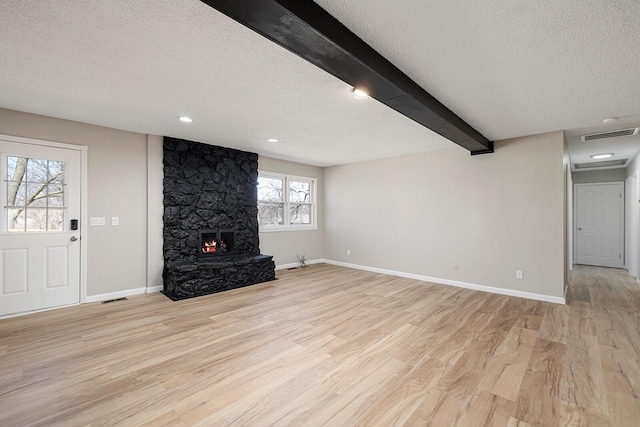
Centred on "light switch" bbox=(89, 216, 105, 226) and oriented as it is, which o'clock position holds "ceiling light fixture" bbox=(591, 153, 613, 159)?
The ceiling light fixture is roughly at 10 o'clock from the light switch.

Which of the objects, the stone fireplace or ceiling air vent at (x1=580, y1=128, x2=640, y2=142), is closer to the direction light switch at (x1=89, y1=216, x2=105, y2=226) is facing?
the ceiling air vent

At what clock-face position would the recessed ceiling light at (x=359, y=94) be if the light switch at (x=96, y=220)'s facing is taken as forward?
The recessed ceiling light is roughly at 11 o'clock from the light switch.

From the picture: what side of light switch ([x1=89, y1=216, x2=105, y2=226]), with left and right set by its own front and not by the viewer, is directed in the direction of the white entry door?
right

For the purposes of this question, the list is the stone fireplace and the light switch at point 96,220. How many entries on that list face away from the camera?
0

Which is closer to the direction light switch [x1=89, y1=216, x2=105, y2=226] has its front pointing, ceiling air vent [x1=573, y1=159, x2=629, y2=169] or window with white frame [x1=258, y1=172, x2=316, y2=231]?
the ceiling air vent

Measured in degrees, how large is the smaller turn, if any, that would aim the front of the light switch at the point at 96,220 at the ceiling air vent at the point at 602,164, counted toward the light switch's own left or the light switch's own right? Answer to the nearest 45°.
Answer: approximately 45° to the light switch's own left

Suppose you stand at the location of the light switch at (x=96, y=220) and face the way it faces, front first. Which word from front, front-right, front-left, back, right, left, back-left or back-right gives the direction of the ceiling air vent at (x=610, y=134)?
front-left

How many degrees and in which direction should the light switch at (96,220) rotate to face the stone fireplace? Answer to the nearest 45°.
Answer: approximately 90° to its left

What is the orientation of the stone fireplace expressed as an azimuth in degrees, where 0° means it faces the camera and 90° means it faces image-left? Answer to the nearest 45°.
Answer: approximately 315°

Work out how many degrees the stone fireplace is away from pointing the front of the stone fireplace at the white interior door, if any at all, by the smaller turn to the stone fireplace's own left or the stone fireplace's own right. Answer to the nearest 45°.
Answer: approximately 45° to the stone fireplace's own left
